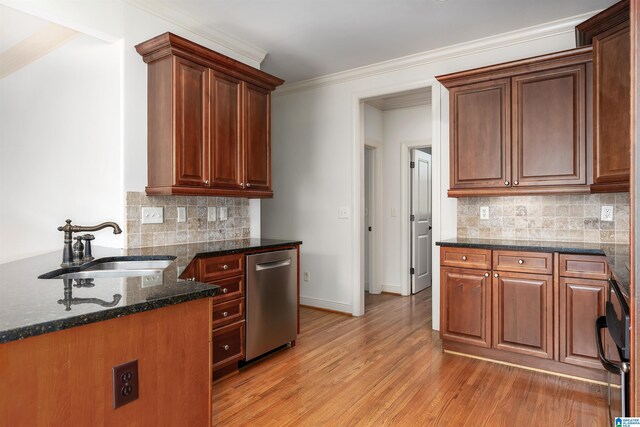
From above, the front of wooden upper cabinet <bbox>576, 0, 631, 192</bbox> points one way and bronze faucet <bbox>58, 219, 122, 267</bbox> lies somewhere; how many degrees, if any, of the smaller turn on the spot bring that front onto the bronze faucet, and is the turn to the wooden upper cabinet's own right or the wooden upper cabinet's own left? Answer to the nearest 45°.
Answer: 0° — it already faces it

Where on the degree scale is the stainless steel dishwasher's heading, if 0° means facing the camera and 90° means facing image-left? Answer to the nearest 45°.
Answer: approximately 315°

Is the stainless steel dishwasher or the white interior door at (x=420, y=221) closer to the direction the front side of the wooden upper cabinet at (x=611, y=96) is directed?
the stainless steel dishwasher

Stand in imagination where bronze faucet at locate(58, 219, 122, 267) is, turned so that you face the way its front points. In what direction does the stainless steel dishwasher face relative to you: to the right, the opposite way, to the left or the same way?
to the right

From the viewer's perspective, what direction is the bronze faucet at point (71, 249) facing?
to the viewer's right

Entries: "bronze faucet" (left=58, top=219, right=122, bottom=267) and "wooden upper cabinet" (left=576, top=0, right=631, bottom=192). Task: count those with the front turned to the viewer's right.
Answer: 1

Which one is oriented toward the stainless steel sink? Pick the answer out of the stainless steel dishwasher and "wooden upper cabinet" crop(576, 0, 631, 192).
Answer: the wooden upper cabinet

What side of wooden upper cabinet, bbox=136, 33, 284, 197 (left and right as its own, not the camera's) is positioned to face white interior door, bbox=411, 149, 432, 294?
left

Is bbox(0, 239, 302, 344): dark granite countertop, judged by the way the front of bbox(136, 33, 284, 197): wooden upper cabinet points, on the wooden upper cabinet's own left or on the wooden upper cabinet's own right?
on the wooden upper cabinet's own right

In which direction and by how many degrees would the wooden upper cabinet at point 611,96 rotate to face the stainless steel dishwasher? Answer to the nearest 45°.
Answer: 0° — it already faces it

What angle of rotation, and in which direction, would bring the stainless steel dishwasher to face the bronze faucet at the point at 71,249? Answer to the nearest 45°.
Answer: approximately 90° to its right
